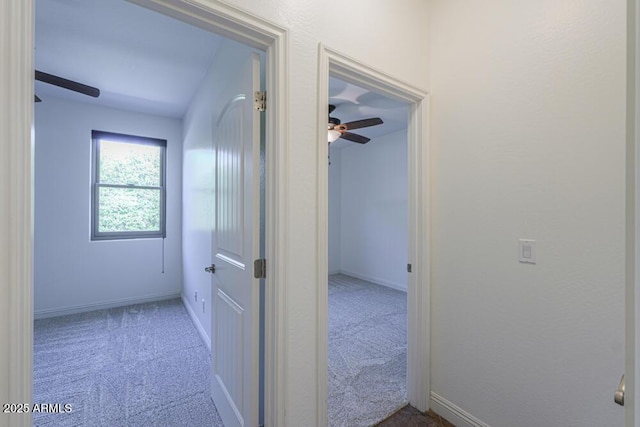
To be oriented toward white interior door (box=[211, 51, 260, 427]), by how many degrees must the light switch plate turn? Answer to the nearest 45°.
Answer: approximately 45° to its right

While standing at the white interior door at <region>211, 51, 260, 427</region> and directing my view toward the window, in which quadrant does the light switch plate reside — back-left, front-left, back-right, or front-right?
back-right

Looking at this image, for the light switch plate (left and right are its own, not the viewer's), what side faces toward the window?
right

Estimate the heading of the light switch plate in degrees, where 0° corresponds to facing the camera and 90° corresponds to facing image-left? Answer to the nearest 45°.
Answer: approximately 0°

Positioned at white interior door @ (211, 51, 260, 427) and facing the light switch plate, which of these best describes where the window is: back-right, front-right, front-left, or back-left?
back-left
